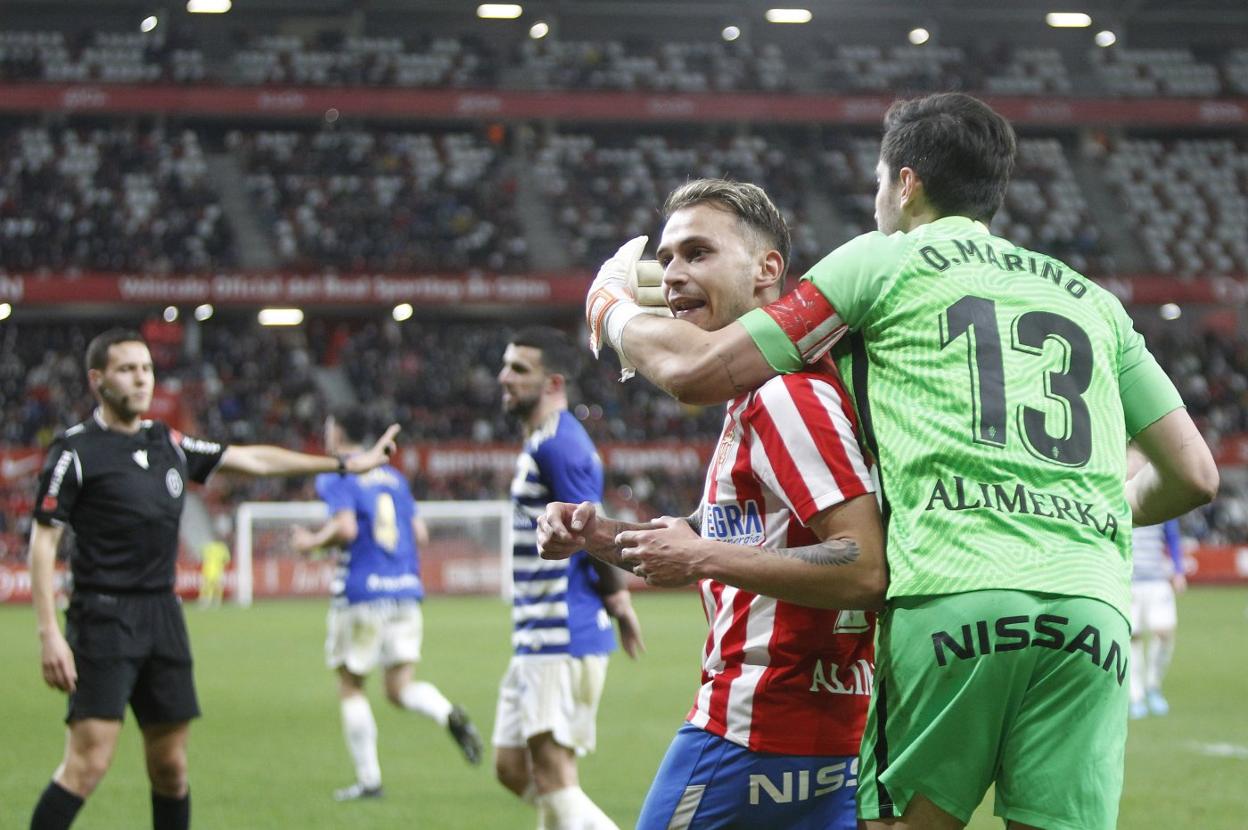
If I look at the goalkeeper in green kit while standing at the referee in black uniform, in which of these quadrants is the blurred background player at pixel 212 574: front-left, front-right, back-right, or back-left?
back-left

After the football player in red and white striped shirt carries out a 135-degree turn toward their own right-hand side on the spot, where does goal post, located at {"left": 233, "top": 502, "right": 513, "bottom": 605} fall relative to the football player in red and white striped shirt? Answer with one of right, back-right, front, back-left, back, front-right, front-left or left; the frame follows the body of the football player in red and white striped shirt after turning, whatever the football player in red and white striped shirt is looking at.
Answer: front-left

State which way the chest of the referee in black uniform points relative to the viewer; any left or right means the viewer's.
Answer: facing the viewer and to the right of the viewer

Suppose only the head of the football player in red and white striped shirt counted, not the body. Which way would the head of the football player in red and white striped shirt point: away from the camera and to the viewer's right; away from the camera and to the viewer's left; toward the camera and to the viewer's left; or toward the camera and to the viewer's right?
toward the camera and to the viewer's left

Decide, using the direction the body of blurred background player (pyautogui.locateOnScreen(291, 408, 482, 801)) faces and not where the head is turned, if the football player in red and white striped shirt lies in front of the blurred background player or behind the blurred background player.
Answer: behind

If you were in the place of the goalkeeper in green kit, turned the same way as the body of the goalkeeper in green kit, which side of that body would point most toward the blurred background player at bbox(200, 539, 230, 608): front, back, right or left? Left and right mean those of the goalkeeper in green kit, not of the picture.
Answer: front

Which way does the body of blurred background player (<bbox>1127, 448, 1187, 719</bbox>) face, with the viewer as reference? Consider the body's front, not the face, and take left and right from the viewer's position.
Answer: facing the viewer

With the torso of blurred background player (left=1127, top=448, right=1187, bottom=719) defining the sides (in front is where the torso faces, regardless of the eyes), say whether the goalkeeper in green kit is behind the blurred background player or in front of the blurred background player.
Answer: in front

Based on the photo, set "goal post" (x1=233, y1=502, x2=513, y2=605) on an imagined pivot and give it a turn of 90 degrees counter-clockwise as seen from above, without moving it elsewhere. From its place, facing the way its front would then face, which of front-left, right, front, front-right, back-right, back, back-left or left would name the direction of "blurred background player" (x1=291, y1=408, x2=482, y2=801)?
right

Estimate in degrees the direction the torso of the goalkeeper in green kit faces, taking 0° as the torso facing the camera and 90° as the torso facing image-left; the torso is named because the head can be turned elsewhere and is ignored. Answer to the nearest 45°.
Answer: approximately 135°

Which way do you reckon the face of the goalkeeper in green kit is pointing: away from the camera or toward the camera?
away from the camera

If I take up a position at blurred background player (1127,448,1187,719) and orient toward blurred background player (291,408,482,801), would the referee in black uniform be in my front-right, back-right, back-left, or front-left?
front-left

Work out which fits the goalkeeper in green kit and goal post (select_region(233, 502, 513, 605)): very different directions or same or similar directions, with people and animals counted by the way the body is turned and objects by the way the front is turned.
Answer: very different directions

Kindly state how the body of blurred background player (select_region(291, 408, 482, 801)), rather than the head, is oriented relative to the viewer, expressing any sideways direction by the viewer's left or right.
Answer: facing away from the viewer and to the left of the viewer

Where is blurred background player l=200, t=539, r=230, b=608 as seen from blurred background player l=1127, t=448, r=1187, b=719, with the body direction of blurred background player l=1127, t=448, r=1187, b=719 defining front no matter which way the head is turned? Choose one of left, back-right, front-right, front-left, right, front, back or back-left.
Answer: back-right

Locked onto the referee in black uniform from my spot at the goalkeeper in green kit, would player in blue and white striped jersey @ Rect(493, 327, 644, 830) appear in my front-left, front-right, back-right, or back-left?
front-right

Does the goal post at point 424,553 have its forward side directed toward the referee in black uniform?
yes
